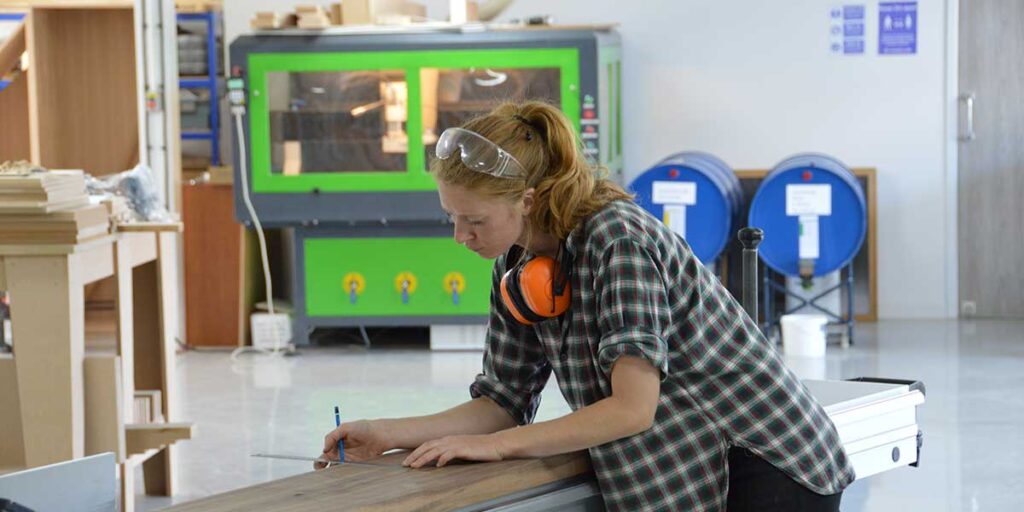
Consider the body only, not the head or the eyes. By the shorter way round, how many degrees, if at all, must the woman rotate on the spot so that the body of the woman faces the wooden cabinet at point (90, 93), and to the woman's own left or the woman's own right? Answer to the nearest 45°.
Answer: approximately 45° to the woman's own right

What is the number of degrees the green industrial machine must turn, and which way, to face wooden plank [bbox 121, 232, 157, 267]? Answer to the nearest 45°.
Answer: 0° — it already faces it

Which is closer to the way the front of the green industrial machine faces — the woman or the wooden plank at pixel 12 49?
the woman

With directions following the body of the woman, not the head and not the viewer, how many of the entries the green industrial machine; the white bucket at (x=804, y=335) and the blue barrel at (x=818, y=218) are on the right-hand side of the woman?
3

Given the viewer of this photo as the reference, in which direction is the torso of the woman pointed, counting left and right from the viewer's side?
facing to the left of the viewer

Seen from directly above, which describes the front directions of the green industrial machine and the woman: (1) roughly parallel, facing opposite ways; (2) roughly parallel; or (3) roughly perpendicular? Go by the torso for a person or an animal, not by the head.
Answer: roughly perpendicular

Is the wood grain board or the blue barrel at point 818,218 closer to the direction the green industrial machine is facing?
the wood grain board

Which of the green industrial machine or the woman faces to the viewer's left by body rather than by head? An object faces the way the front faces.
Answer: the woman

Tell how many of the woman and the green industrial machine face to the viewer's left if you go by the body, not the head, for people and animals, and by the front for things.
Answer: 1

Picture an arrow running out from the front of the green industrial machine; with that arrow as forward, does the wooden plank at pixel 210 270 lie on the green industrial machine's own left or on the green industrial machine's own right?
on the green industrial machine's own right

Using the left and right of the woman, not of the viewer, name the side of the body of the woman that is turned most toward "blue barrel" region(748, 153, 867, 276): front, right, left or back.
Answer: right

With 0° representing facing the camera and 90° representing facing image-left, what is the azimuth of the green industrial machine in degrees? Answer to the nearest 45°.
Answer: approximately 0°

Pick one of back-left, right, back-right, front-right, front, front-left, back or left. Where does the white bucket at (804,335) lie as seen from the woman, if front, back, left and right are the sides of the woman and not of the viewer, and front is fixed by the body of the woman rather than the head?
right

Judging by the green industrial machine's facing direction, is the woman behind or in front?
in front

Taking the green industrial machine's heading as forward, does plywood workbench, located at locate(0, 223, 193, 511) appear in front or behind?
in front

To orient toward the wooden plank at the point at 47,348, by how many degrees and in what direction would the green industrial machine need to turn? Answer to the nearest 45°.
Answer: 0° — it already faces it
